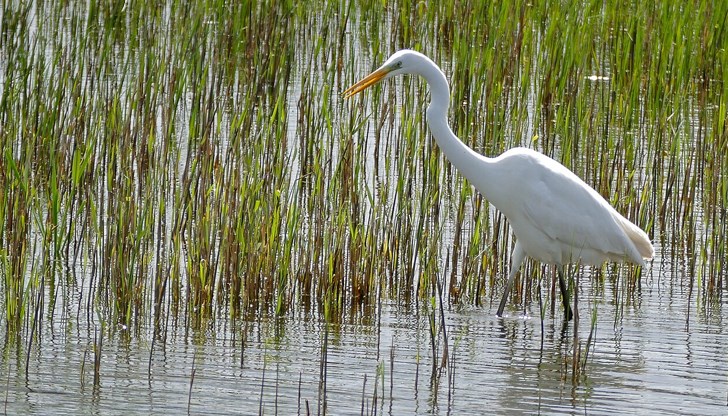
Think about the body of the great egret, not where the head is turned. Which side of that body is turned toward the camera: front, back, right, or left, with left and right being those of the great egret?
left
